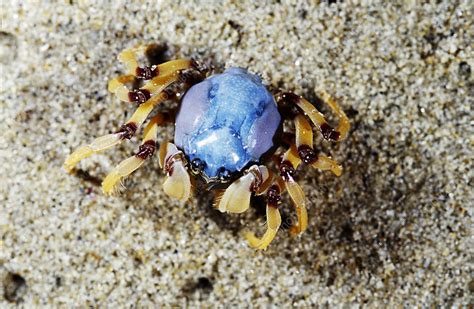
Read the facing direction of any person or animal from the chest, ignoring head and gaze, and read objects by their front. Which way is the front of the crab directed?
toward the camera
